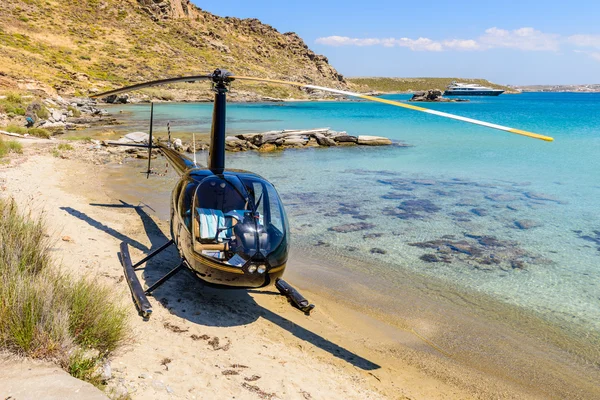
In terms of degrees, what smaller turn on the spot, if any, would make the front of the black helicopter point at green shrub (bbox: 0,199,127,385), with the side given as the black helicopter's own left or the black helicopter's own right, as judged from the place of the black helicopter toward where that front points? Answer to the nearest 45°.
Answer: approximately 90° to the black helicopter's own right

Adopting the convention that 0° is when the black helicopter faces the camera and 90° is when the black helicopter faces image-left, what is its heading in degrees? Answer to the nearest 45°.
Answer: approximately 315°

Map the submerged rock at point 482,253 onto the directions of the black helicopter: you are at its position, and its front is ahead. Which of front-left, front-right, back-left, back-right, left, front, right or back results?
left

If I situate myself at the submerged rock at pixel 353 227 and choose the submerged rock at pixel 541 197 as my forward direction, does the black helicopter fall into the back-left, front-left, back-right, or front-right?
back-right

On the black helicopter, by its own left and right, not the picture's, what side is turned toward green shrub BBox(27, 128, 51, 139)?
back

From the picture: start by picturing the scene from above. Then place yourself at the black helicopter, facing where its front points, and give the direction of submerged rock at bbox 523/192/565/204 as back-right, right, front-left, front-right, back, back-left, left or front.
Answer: left

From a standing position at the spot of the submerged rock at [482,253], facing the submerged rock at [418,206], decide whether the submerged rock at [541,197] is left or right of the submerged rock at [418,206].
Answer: right

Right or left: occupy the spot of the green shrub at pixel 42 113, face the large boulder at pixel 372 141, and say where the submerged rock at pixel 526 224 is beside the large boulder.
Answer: right

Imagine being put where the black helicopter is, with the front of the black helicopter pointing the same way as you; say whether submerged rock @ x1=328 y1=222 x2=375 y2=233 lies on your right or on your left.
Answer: on your left

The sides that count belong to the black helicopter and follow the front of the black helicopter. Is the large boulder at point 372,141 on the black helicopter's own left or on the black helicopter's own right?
on the black helicopter's own left

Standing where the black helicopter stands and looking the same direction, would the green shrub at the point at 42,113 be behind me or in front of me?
behind

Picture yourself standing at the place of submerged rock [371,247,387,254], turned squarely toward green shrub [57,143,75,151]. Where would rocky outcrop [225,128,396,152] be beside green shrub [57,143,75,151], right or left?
right

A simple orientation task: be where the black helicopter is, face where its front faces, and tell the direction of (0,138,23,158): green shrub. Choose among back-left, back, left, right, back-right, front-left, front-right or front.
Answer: back

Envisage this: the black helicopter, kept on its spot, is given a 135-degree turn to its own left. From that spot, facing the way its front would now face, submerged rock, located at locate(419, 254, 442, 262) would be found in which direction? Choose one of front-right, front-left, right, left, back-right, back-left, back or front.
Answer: front-right

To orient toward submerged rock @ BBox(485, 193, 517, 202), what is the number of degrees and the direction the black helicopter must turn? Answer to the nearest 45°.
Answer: approximately 90° to its left

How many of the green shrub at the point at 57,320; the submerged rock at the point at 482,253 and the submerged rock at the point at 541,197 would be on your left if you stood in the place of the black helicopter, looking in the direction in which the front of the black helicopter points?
2

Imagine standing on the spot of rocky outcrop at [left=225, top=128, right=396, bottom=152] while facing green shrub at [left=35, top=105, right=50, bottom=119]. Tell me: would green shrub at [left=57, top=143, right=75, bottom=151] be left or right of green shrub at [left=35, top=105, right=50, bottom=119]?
left
